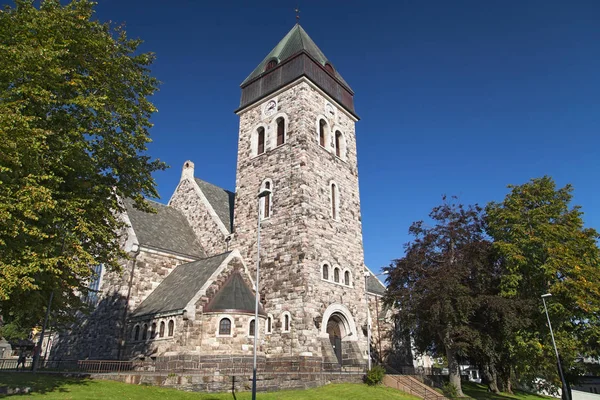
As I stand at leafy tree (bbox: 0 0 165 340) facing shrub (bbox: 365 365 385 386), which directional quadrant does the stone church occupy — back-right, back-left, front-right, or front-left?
front-left

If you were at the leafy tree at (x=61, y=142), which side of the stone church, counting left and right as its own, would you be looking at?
right

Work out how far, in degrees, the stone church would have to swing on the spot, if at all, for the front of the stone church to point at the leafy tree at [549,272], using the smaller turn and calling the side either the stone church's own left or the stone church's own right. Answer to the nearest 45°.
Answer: approximately 45° to the stone church's own left

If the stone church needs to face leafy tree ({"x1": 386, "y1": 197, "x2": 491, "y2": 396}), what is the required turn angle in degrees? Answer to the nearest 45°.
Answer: approximately 45° to its left
